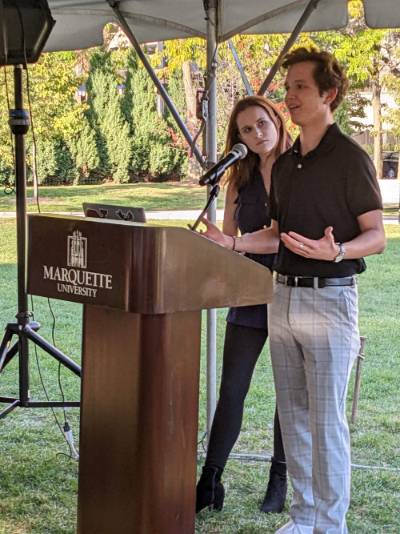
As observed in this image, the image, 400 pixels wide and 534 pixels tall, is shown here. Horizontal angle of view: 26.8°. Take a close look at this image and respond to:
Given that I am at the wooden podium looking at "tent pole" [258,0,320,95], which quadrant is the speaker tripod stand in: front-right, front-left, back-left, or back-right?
front-left

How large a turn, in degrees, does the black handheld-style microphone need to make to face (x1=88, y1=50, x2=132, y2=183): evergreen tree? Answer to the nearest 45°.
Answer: approximately 90° to its left

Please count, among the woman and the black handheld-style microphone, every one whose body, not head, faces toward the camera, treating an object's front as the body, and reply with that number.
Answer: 1

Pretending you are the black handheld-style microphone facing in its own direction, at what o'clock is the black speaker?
The black speaker is roughly at 8 o'clock from the black handheld-style microphone.

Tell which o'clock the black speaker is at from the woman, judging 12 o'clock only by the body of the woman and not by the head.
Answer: The black speaker is roughly at 4 o'clock from the woman.

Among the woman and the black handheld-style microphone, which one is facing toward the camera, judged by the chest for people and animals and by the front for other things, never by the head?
the woman

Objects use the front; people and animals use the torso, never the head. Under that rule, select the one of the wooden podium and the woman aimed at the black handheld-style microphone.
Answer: the woman

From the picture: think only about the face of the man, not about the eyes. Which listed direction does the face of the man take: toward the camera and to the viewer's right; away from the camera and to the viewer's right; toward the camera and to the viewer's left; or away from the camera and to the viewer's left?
toward the camera and to the viewer's left

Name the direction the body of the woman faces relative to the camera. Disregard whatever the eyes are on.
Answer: toward the camera

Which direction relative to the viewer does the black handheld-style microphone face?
to the viewer's right

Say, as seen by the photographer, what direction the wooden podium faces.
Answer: facing the viewer and to the left of the viewer

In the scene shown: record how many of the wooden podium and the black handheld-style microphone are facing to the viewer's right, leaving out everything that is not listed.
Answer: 1

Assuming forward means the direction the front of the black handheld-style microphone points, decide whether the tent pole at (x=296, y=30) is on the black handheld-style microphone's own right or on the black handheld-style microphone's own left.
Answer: on the black handheld-style microphone's own left

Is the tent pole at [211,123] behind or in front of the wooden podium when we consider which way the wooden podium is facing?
behind

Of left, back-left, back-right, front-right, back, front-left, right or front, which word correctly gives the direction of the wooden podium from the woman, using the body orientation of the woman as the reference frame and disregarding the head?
front
